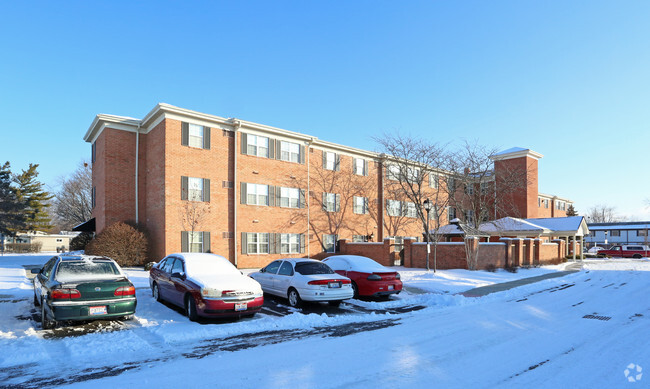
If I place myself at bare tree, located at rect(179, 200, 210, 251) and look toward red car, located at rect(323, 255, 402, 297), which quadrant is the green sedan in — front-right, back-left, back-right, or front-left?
front-right

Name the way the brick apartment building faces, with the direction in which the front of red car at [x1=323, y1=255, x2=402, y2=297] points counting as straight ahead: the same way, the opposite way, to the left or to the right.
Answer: the opposite way

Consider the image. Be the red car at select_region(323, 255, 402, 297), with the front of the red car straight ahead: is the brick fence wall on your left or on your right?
on your right

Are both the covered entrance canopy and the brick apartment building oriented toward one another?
no

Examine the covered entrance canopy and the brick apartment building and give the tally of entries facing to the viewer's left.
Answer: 0

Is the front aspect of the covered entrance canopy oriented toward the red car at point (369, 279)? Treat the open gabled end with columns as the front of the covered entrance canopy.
no

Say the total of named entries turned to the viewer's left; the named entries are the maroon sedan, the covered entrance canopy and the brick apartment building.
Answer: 0

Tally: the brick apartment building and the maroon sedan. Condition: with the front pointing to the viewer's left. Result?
0

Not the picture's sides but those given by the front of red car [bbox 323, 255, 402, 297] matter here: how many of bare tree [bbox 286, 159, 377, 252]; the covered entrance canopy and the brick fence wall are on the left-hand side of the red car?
0

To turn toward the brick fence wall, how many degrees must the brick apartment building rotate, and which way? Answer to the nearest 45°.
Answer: approximately 45° to its left

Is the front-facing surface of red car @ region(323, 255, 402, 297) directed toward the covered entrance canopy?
no

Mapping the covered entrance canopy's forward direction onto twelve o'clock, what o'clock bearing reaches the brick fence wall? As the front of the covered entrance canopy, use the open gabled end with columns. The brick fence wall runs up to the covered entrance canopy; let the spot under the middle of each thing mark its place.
The brick fence wall is roughly at 2 o'clock from the covered entrance canopy.

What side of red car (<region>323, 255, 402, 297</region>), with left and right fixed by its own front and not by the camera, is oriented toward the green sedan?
left

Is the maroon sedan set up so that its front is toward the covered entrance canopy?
no

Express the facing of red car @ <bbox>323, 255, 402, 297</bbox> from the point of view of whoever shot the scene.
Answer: facing away from the viewer and to the left of the viewer

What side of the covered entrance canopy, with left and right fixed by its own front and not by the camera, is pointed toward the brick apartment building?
back
